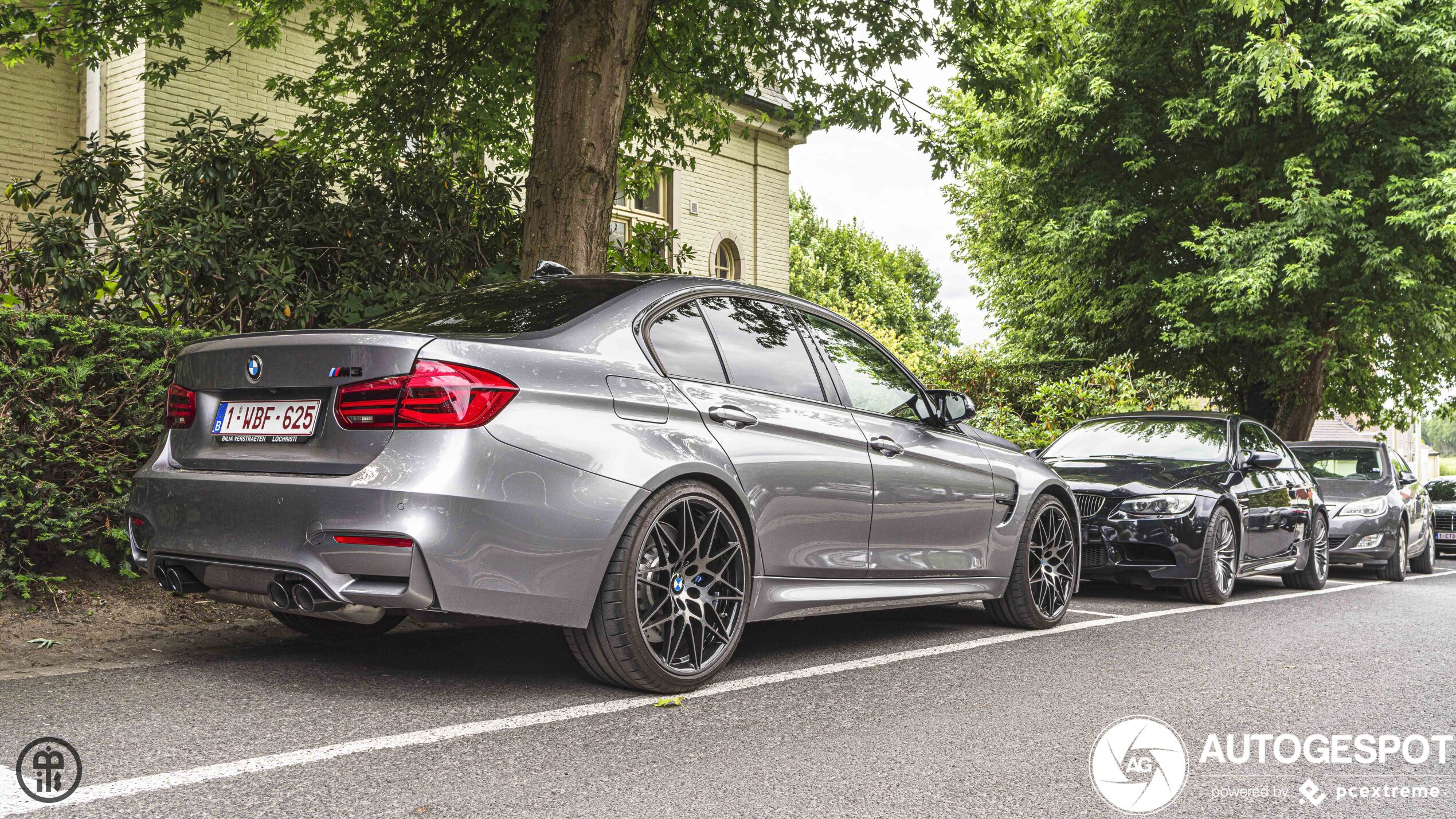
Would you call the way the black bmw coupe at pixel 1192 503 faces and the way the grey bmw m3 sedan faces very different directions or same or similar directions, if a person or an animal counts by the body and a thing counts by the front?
very different directions

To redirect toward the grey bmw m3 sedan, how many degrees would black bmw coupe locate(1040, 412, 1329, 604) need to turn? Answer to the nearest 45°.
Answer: approximately 45° to its left

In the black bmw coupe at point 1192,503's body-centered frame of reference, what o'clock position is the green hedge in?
The green hedge is roughly at 12 o'clock from the black bmw coupe.

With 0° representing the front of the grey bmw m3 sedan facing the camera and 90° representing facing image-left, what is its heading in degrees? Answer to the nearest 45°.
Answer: approximately 225°

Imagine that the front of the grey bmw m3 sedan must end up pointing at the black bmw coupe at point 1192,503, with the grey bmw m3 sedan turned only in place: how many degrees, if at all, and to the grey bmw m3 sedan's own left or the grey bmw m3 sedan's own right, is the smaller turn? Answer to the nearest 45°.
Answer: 0° — it already faces it

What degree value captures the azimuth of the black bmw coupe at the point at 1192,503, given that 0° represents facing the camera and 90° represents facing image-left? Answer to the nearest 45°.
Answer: approximately 45°

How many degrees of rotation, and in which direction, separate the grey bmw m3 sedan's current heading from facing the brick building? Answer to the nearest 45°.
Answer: approximately 90° to its left

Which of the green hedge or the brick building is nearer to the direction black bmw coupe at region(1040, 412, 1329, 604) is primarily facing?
the green hedge
